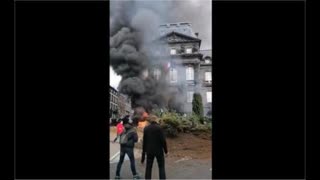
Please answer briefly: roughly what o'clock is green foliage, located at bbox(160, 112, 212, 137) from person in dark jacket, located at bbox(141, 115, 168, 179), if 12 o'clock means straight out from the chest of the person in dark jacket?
The green foliage is roughly at 1 o'clock from the person in dark jacket.

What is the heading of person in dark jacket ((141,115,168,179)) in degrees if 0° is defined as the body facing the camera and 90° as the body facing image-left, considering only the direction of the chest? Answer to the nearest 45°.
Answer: approximately 180°

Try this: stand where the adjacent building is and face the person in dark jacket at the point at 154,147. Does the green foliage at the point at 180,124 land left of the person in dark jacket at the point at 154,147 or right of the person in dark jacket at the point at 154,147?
left

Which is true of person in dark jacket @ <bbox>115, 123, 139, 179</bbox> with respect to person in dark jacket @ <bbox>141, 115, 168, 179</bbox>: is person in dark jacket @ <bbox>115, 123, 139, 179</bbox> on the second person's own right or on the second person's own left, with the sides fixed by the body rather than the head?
on the second person's own left
